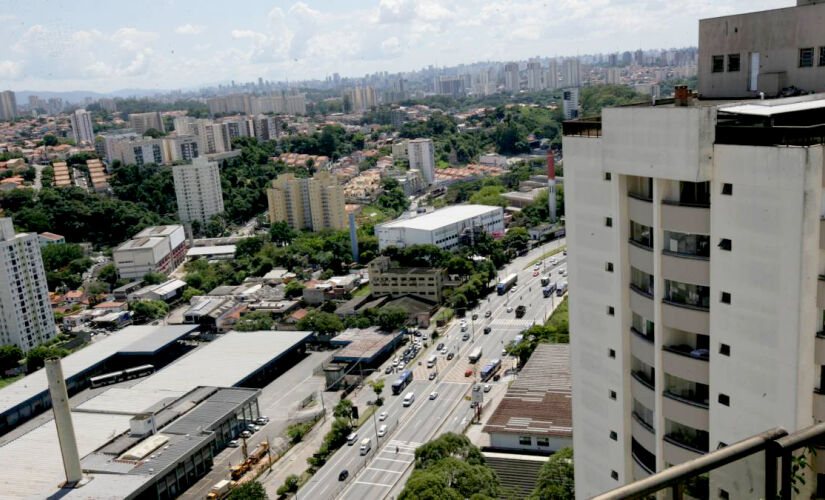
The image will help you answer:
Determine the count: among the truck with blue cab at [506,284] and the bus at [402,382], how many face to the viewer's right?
0

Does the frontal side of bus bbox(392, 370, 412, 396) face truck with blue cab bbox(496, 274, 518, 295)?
no

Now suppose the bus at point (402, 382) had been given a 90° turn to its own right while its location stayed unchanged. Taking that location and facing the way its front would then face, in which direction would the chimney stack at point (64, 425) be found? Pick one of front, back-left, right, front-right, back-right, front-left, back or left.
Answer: left

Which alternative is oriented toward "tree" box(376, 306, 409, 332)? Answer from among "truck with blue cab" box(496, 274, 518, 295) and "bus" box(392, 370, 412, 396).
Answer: "truck with blue cab" box(496, 274, 518, 295)

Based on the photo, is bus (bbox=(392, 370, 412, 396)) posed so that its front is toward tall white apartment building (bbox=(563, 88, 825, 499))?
no

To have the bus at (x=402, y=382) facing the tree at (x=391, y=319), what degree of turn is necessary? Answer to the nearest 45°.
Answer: approximately 135° to its right

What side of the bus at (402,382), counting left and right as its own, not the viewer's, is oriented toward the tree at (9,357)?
right

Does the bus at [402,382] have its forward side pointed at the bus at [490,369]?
no

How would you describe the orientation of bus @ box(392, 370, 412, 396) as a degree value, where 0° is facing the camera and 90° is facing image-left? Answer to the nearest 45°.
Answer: approximately 45°

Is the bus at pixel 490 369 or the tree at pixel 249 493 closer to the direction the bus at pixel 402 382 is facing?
the tree

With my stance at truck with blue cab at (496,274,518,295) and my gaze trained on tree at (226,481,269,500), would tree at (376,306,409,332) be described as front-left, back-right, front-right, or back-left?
front-right

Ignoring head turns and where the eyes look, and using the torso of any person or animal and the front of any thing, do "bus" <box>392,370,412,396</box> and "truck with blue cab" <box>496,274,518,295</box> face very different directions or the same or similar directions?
same or similar directions

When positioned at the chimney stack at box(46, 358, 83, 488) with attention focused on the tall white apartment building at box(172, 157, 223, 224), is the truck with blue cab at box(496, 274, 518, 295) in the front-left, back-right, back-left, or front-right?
front-right

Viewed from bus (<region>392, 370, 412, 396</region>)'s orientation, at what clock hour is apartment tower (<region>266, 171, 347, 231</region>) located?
The apartment tower is roughly at 4 o'clock from the bus.

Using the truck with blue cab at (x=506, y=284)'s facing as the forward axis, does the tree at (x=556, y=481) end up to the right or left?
on its left

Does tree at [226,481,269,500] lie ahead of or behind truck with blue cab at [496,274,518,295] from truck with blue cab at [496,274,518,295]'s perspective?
ahead
